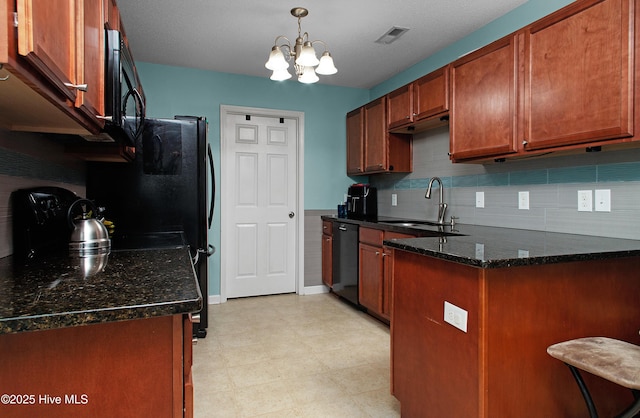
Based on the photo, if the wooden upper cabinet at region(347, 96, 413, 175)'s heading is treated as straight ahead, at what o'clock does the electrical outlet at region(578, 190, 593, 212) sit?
The electrical outlet is roughly at 9 o'clock from the wooden upper cabinet.

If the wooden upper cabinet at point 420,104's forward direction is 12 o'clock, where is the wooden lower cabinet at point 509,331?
The wooden lower cabinet is roughly at 10 o'clock from the wooden upper cabinet.

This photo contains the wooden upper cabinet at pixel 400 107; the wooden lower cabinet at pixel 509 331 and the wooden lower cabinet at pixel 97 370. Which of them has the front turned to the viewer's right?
the wooden lower cabinet at pixel 97 370

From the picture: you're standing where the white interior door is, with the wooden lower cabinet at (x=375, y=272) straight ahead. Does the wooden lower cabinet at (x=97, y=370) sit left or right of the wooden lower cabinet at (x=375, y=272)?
right

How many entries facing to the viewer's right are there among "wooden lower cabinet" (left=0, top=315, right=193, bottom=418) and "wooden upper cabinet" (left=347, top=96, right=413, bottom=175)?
1

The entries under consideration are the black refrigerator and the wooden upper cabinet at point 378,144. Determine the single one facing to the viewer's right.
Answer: the black refrigerator

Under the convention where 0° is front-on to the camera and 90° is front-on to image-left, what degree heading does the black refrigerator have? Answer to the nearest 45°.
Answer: approximately 270°

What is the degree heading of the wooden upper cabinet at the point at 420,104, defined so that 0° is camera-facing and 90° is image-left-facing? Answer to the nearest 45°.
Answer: approximately 45°

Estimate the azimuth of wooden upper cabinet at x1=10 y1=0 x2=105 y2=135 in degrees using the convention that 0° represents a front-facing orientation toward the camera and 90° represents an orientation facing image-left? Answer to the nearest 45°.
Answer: approximately 315°
